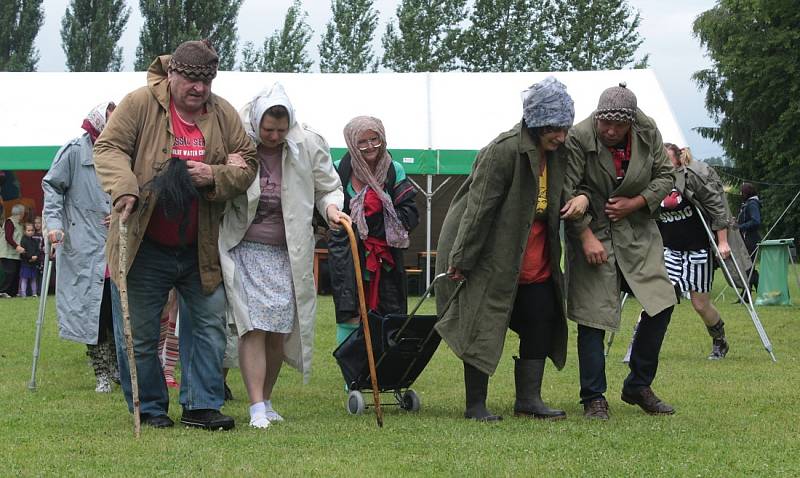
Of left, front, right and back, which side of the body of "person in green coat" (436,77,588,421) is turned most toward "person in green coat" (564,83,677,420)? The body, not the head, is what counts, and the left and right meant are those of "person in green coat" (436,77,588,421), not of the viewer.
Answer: left

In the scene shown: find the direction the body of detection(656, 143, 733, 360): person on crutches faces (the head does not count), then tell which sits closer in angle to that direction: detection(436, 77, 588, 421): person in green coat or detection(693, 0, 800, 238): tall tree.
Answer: the person in green coat

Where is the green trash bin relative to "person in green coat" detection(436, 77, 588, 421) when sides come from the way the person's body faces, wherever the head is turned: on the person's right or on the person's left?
on the person's left

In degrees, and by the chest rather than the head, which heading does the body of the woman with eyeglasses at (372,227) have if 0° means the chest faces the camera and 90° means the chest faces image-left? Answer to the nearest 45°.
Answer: approximately 0°

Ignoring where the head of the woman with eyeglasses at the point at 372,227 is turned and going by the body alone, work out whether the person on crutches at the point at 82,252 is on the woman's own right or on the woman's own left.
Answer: on the woman's own right

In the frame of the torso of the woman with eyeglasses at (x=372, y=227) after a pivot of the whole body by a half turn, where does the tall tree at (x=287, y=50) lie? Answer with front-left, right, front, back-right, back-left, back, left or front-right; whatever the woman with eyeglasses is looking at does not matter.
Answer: front

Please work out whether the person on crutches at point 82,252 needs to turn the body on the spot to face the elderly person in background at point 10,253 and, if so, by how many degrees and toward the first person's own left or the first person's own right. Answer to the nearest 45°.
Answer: approximately 135° to the first person's own left

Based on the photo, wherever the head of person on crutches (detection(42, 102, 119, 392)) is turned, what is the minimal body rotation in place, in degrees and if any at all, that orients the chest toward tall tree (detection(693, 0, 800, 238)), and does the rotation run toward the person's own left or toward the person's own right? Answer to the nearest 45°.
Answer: approximately 90° to the person's own left

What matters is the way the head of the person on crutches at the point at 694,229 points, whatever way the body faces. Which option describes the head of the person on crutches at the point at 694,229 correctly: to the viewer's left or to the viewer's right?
to the viewer's left
